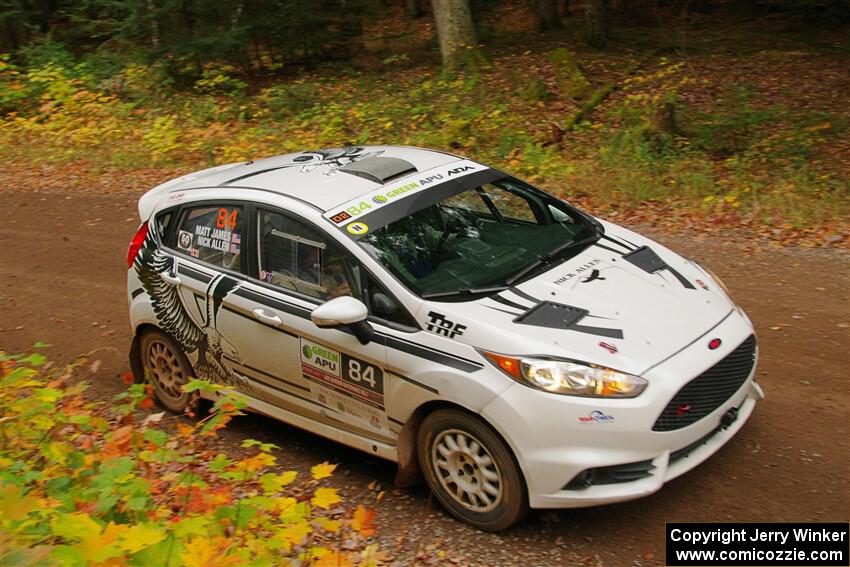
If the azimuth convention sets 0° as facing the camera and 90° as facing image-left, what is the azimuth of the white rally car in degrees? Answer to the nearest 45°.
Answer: approximately 315°
